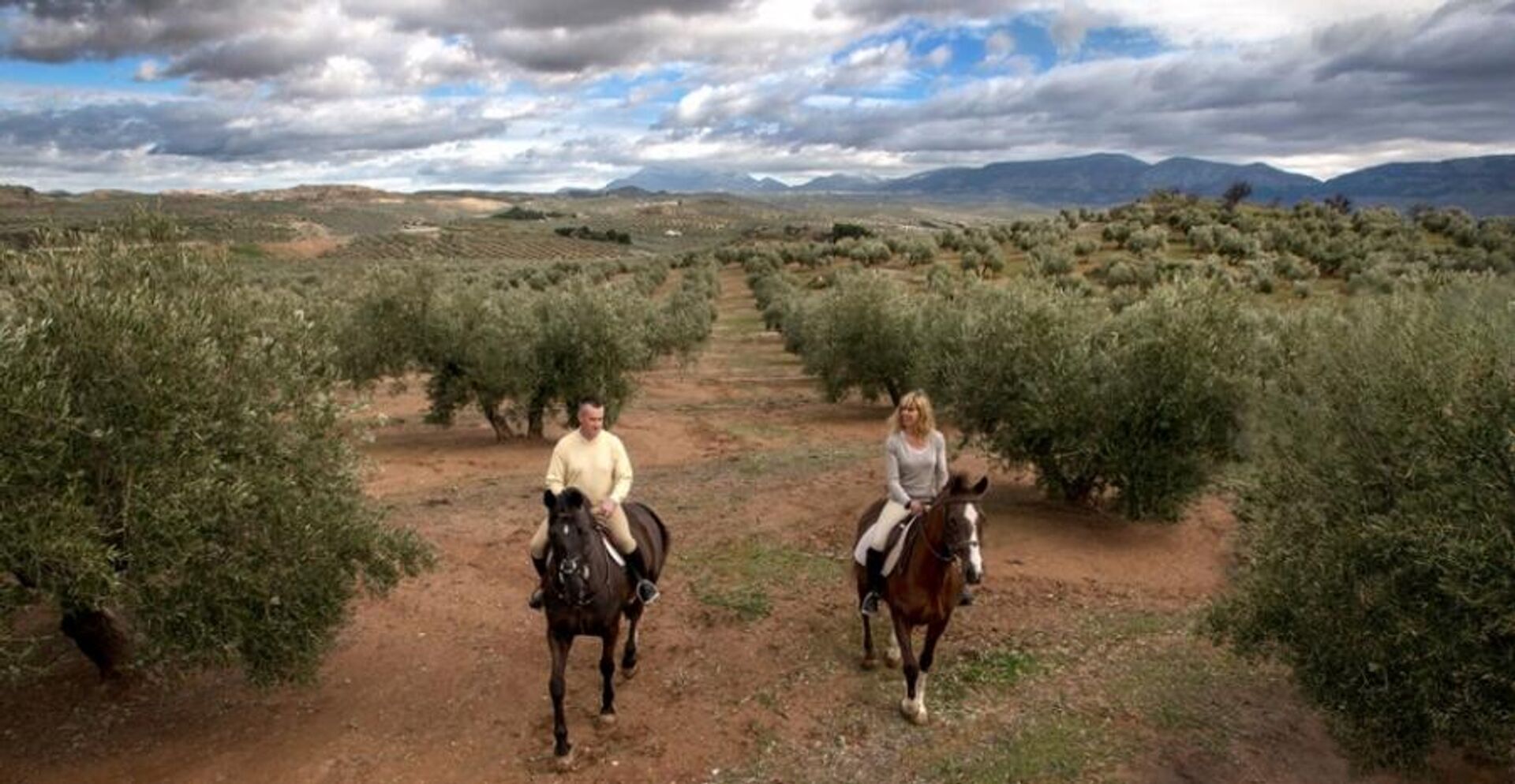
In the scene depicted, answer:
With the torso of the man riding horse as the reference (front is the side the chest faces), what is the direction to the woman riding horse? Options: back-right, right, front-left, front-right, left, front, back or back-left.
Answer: left

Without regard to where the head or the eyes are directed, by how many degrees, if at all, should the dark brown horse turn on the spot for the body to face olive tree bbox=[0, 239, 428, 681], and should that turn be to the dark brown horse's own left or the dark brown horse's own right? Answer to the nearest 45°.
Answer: approximately 45° to the dark brown horse's own right

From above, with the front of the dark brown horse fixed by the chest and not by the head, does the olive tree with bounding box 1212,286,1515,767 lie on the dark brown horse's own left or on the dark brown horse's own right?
on the dark brown horse's own left

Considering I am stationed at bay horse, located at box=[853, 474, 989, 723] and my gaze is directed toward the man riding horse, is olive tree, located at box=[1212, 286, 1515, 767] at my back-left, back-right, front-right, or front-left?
back-left

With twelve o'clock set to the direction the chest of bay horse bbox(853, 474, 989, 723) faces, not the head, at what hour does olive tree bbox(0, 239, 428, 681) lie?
The olive tree is roughly at 4 o'clock from the bay horse.

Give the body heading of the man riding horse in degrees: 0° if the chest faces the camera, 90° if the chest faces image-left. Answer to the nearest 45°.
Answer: approximately 0°

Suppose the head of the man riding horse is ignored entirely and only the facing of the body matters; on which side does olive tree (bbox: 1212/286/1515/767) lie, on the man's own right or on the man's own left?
on the man's own left
